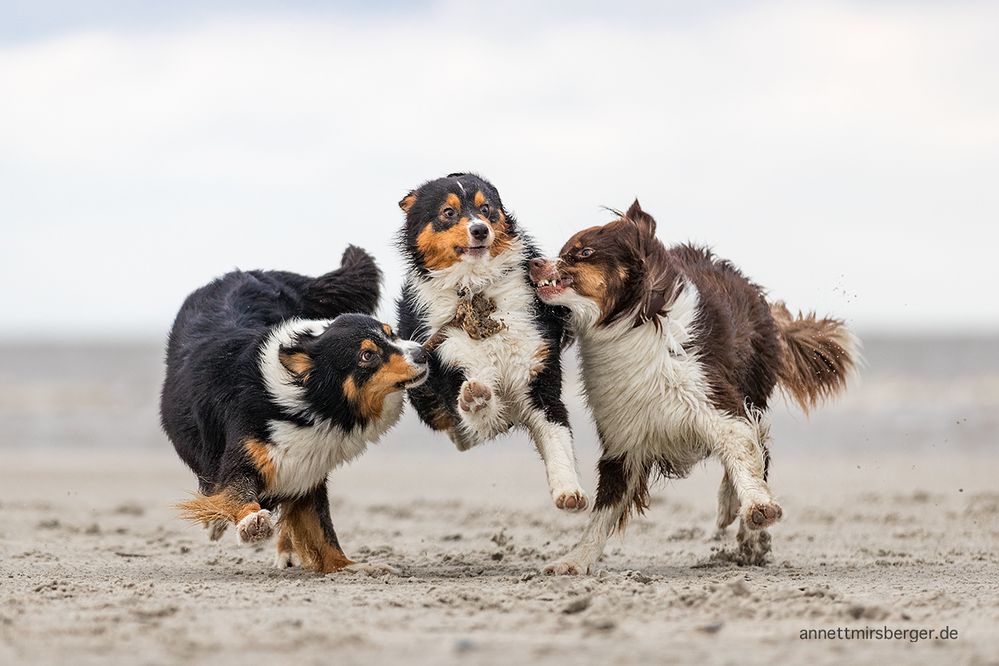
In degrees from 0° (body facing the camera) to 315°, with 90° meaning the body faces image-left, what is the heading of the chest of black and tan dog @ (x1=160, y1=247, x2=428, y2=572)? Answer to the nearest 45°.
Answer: approximately 315°

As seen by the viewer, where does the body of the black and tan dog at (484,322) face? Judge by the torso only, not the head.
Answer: toward the camera

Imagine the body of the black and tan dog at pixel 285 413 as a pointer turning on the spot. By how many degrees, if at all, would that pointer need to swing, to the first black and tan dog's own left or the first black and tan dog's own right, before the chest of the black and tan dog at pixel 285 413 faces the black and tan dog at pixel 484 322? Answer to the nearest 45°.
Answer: approximately 45° to the first black and tan dog's own left

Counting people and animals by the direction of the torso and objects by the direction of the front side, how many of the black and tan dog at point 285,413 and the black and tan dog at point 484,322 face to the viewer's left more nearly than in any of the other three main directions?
0

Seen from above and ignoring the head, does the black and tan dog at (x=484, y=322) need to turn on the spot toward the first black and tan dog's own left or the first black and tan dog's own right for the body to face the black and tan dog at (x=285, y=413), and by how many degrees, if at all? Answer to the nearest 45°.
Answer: approximately 90° to the first black and tan dog's own right
